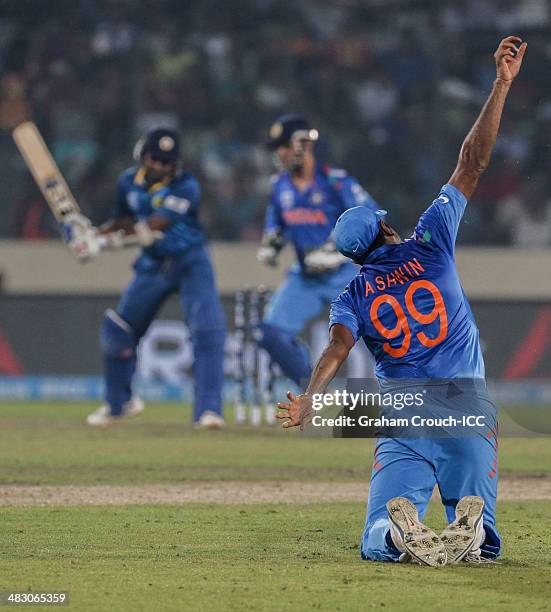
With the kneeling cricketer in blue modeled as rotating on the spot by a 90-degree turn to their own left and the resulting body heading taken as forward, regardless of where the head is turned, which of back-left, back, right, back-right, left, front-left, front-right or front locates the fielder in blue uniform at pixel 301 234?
right

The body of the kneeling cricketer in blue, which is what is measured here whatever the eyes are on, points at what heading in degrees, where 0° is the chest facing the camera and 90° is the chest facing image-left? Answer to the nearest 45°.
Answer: approximately 180°
